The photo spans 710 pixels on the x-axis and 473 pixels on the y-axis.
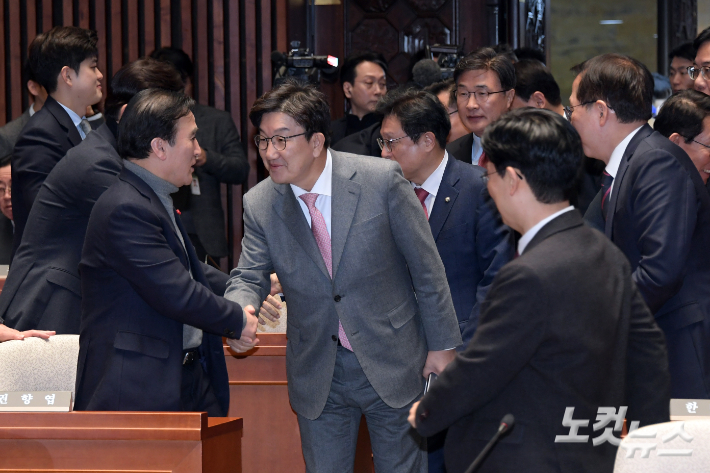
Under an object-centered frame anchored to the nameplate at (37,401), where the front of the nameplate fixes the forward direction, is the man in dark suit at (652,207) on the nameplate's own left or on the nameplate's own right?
on the nameplate's own left

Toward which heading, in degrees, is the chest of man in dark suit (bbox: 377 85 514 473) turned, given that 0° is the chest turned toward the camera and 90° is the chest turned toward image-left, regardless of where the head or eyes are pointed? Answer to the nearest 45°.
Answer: approximately 45°

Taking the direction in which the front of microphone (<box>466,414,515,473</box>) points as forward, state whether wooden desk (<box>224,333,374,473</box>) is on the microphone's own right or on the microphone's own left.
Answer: on the microphone's own left

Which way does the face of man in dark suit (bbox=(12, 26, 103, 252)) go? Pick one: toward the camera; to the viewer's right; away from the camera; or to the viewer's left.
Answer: to the viewer's right

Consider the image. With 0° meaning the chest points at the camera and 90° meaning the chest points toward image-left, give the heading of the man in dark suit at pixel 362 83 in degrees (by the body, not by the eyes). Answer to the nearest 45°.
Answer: approximately 315°

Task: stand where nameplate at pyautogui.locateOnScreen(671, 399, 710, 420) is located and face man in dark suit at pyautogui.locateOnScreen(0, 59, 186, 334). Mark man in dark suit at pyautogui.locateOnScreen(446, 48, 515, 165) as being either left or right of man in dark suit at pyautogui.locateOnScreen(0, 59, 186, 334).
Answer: right

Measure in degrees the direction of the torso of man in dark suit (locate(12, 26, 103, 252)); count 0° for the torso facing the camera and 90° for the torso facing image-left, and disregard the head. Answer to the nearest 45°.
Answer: approximately 270°
